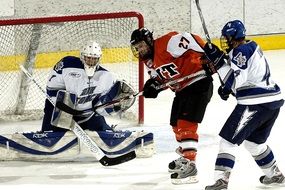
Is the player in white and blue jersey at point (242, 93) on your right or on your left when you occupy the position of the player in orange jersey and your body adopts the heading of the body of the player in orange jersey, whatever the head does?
on your left

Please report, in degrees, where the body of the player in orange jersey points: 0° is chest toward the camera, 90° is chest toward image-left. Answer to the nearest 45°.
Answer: approximately 45°

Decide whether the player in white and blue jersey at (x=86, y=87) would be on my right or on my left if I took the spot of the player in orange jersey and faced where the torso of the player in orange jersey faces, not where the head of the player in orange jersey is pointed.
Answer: on my right

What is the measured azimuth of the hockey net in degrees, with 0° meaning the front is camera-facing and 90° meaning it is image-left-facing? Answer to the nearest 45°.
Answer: approximately 0°
